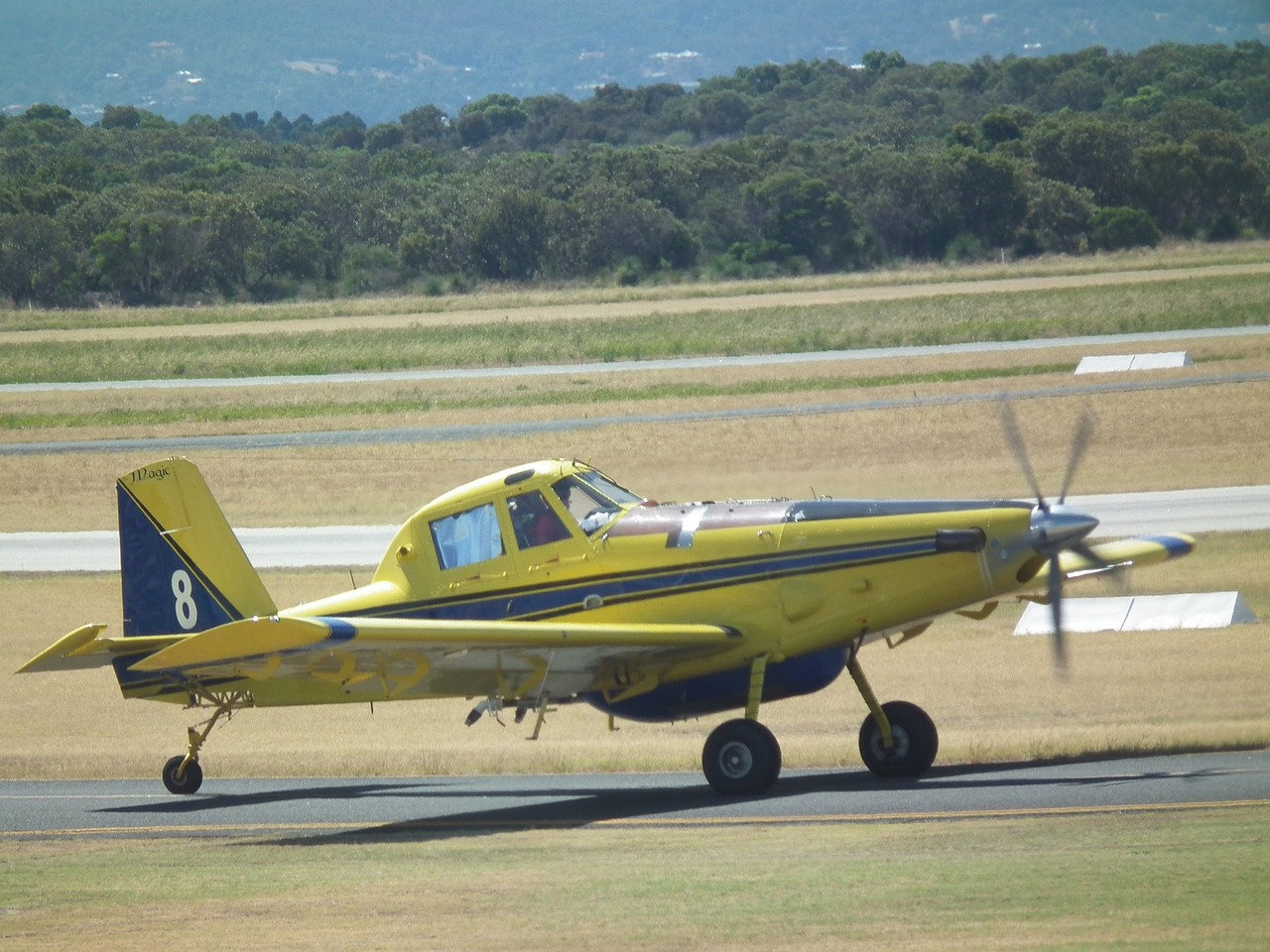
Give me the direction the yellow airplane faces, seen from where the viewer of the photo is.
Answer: facing the viewer and to the right of the viewer
